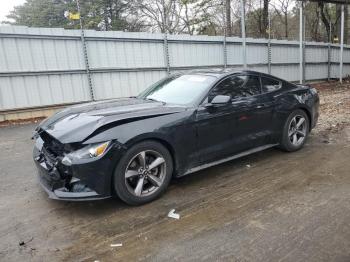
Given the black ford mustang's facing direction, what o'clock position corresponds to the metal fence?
The metal fence is roughly at 4 o'clock from the black ford mustang.

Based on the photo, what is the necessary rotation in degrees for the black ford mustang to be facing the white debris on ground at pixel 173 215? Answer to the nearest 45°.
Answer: approximately 45° to its left

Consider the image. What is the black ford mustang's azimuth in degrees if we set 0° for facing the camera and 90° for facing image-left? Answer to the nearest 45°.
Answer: approximately 45°

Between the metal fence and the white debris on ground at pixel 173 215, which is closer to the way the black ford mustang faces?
the white debris on ground
